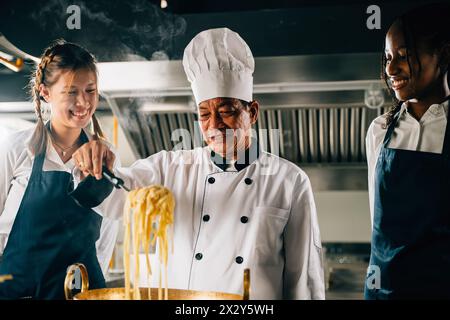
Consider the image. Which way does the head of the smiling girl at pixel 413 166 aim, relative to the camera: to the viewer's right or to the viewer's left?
to the viewer's left

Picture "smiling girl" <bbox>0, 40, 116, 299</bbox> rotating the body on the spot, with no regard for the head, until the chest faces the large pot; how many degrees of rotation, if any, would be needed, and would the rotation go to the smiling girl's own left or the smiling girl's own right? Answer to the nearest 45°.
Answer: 0° — they already face it

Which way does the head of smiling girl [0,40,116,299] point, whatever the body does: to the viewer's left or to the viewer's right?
to the viewer's right

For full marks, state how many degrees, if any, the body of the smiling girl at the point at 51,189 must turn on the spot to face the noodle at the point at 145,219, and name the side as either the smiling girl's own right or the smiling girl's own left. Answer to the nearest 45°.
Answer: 0° — they already face it

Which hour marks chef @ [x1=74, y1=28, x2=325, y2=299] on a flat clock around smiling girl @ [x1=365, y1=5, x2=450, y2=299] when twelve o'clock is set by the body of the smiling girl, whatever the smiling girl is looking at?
The chef is roughly at 1 o'clock from the smiling girl.

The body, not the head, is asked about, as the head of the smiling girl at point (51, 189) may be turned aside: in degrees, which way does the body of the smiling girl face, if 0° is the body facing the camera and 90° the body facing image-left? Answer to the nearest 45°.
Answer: approximately 315°
